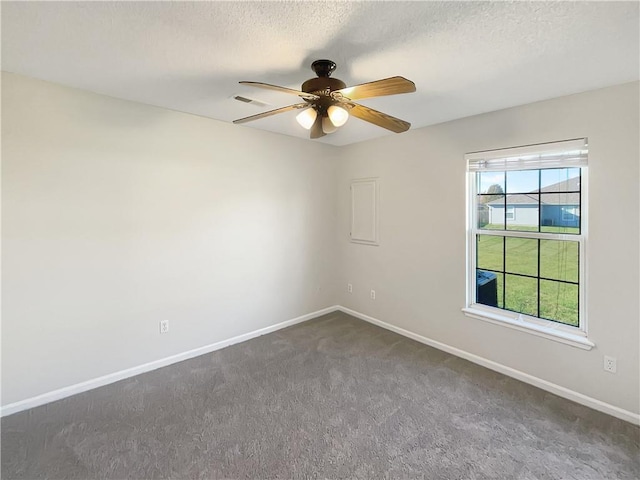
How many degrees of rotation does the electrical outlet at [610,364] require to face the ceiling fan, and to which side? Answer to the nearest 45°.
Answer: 0° — it already faces it

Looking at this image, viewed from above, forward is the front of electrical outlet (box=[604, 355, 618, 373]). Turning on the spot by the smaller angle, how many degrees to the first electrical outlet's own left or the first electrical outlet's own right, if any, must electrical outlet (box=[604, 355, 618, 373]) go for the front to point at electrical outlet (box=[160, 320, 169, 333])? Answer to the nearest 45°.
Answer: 0° — it already faces it

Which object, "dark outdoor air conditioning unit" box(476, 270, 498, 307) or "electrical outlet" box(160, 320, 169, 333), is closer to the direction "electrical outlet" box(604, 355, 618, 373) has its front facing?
the electrical outlet

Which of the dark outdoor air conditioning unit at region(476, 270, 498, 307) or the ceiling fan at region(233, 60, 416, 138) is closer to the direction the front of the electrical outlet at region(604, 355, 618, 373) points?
the ceiling fan

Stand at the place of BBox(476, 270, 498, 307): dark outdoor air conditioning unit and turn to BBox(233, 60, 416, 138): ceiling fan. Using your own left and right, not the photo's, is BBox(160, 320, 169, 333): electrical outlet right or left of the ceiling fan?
right

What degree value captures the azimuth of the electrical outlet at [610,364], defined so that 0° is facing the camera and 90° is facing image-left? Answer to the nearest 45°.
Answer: approximately 45°
